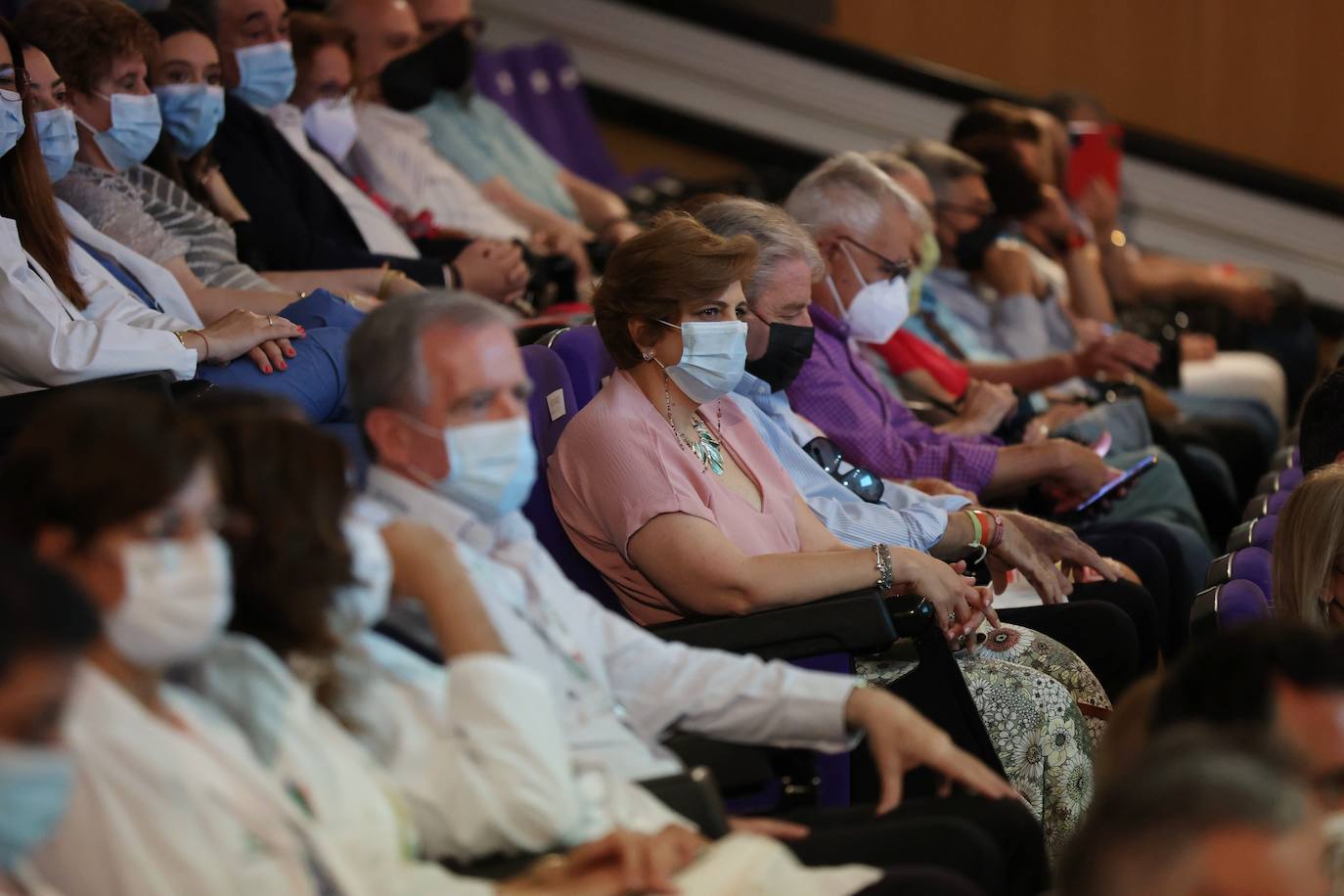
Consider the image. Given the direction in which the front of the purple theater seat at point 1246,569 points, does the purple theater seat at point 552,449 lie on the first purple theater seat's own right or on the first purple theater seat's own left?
on the first purple theater seat's own right

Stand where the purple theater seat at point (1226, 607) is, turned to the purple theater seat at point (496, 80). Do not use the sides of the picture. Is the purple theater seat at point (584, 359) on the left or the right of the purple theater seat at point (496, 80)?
left
